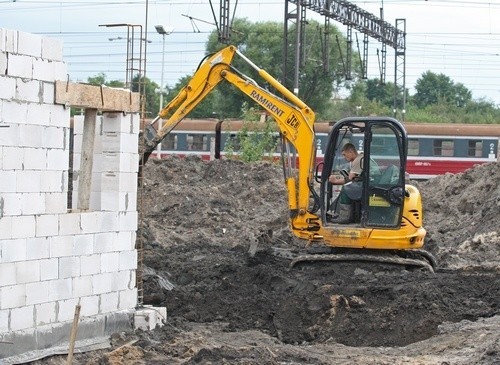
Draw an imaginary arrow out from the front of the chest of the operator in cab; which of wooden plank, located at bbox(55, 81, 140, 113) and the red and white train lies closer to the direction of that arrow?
the wooden plank

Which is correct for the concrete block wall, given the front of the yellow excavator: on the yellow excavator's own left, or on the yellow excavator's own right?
on the yellow excavator's own left

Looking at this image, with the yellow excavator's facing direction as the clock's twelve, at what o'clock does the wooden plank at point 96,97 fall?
The wooden plank is roughly at 10 o'clock from the yellow excavator.

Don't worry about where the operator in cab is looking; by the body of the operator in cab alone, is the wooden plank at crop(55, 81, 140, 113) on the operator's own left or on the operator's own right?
on the operator's own left

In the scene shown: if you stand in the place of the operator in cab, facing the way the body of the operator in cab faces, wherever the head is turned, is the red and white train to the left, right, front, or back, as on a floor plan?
right

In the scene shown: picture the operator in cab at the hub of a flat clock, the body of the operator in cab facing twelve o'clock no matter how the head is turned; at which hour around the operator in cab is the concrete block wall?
The concrete block wall is roughly at 10 o'clock from the operator in cab.

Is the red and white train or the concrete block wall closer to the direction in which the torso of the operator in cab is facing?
the concrete block wall

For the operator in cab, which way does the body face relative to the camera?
to the viewer's left

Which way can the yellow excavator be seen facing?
to the viewer's left
